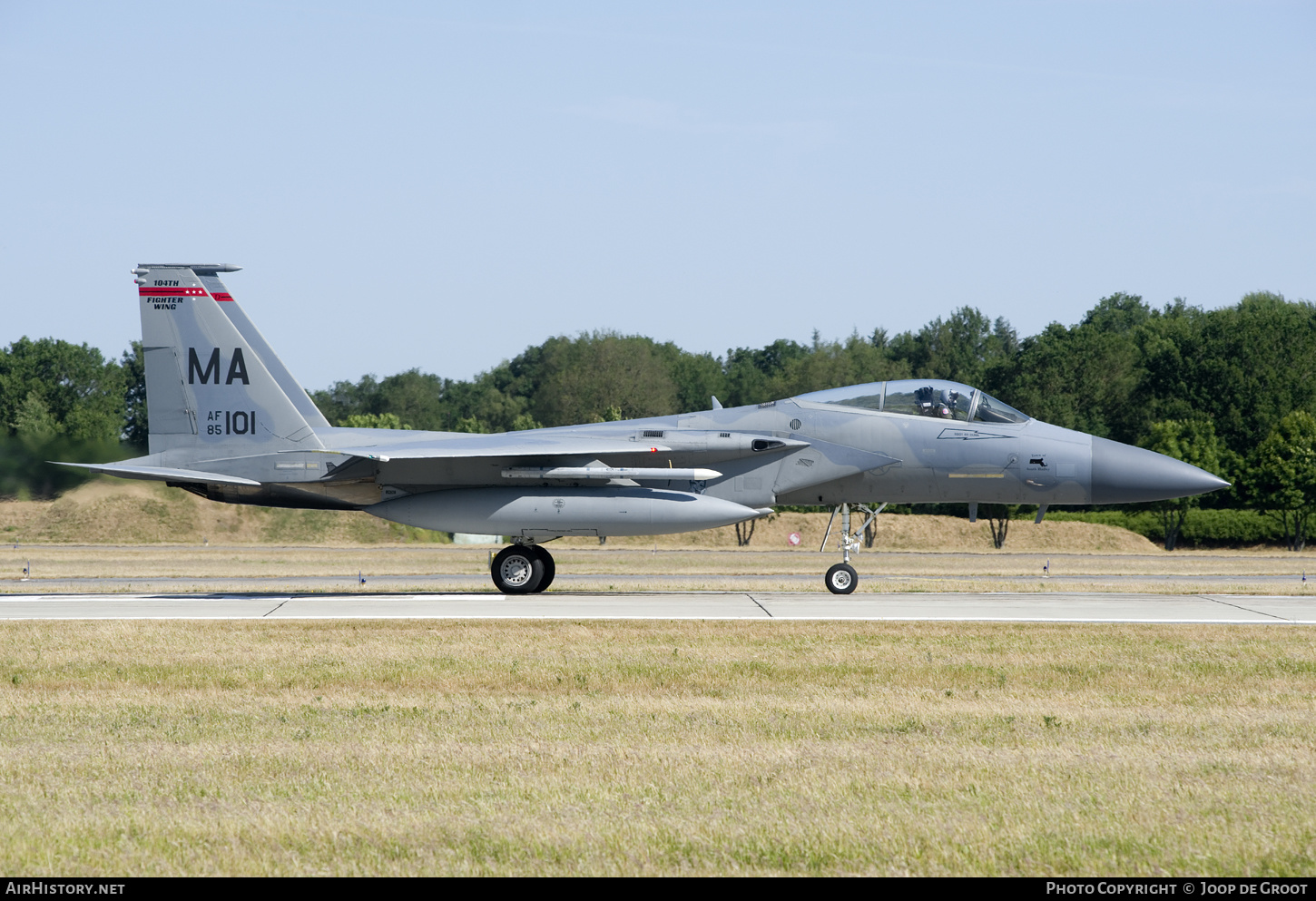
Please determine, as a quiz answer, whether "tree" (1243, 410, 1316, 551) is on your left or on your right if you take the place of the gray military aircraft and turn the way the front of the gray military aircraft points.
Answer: on your left

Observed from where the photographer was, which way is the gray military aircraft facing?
facing to the right of the viewer

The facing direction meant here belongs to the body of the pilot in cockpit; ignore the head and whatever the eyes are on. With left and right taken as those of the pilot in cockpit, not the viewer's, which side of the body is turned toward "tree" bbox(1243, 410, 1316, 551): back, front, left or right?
left

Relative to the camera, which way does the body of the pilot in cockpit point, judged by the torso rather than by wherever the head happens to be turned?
to the viewer's right
